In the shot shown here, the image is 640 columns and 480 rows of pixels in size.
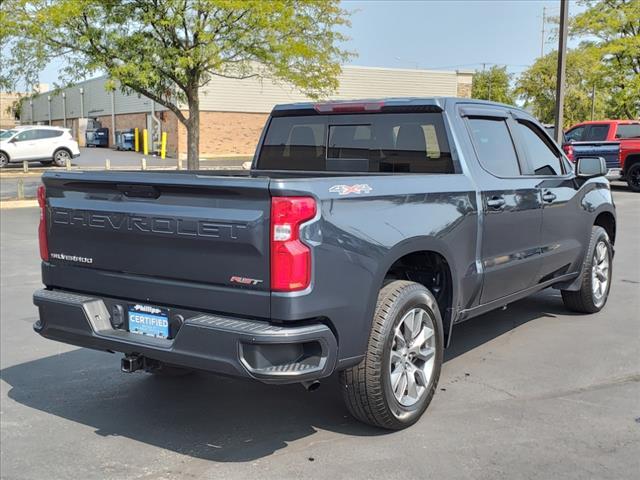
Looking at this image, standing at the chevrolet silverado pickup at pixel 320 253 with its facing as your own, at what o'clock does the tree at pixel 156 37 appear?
The tree is roughly at 10 o'clock from the chevrolet silverado pickup.

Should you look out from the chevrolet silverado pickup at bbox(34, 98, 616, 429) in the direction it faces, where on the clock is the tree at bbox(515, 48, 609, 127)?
The tree is roughly at 11 o'clock from the chevrolet silverado pickup.

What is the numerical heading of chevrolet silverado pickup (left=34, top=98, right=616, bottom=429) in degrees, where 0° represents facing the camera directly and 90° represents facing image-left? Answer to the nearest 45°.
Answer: approximately 225°

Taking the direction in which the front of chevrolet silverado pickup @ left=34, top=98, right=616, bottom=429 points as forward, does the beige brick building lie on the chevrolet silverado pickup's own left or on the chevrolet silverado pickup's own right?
on the chevrolet silverado pickup's own left

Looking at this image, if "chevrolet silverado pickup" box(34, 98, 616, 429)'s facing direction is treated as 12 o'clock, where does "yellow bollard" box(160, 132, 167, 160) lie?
The yellow bollard is roughly at 10 o'clock from the chevrolet silverado pickup.

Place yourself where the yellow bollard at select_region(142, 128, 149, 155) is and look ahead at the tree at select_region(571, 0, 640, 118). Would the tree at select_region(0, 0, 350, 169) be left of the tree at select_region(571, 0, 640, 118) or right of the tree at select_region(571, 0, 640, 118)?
right

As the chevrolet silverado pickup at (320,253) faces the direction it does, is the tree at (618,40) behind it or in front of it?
in front

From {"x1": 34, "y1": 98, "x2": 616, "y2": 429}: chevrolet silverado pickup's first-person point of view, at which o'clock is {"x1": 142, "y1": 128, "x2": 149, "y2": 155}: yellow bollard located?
The yellow bollard is roughly at 10 o'clock from the chevrolet silverado pickup.
